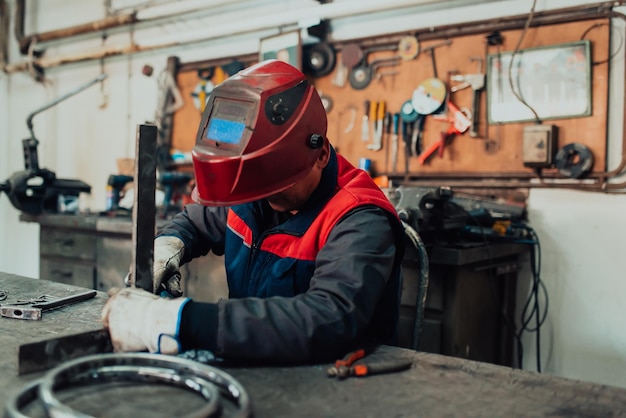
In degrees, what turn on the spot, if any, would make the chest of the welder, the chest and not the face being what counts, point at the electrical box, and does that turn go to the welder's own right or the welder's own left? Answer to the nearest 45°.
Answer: approximately 180°

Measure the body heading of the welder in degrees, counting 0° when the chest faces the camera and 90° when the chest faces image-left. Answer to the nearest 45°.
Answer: approximately 45°

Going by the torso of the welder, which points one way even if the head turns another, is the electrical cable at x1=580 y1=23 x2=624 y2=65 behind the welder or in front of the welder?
behind

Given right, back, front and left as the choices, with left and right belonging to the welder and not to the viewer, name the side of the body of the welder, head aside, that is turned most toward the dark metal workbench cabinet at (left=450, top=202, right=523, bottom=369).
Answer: back

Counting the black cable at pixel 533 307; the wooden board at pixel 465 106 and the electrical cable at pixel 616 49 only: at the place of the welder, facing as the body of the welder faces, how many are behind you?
3

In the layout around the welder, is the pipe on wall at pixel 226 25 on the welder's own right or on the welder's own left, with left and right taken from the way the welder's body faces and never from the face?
on the welder's own right

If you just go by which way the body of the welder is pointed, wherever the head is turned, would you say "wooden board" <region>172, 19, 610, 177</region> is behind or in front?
behind

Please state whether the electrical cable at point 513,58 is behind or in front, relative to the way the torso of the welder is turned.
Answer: behind

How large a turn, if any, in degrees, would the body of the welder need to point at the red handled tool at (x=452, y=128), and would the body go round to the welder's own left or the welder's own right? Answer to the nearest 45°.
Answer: approximately 180°
